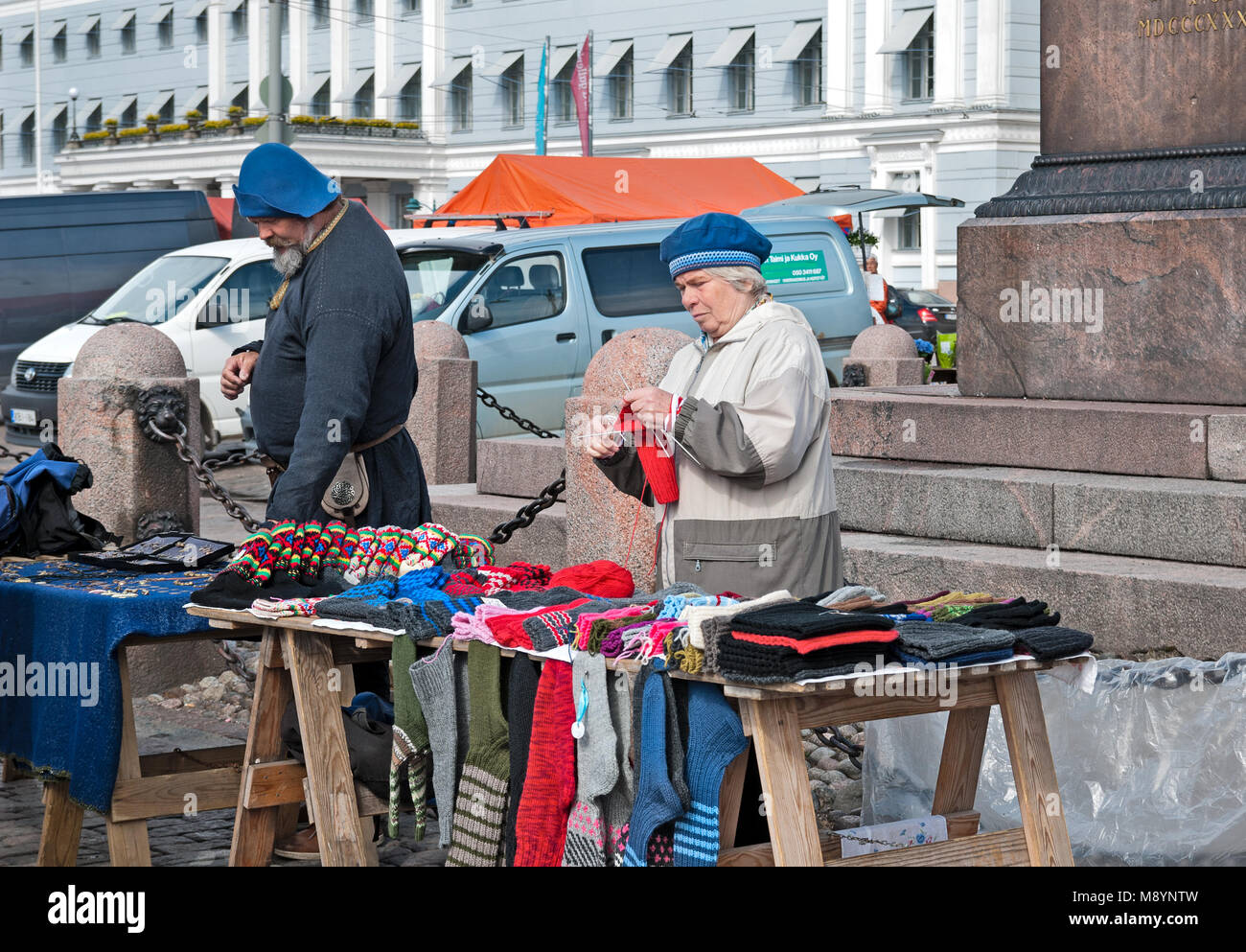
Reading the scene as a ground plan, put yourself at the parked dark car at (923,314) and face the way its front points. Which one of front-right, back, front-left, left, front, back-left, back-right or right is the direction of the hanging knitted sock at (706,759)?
back-left

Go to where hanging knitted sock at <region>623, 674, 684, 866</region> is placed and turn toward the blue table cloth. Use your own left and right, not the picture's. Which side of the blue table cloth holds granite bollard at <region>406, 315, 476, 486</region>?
right

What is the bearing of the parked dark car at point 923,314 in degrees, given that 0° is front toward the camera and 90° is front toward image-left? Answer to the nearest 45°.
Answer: approximately 135°

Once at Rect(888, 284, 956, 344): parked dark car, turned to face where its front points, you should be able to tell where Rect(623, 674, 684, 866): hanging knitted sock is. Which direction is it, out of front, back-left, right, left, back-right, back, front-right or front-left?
back-left

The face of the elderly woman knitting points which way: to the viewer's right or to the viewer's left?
to the viewer's left

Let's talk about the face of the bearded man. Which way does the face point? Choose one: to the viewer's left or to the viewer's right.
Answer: to the viewer's left
